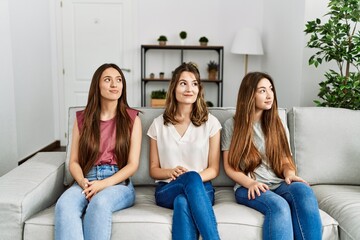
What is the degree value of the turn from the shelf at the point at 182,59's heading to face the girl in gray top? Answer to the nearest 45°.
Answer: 0° — it already faces them

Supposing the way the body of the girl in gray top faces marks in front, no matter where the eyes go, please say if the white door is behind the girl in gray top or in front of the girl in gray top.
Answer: behind

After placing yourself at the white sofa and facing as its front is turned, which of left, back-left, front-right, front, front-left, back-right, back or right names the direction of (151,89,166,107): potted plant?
back

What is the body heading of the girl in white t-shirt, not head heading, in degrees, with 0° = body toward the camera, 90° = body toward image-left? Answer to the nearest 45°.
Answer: approximately 0°

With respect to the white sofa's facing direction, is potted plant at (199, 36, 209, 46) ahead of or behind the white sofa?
behind

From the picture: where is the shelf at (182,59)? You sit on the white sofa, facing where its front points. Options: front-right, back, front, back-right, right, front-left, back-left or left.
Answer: back

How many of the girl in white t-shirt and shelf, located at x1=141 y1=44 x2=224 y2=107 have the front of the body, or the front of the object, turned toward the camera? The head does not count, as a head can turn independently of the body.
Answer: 2

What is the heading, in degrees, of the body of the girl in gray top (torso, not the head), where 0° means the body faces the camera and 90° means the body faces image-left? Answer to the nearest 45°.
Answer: approximately 315°
